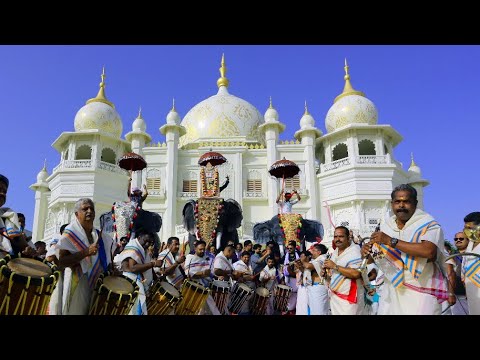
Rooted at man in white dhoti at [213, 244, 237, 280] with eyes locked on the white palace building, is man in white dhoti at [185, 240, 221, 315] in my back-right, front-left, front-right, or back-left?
back-left

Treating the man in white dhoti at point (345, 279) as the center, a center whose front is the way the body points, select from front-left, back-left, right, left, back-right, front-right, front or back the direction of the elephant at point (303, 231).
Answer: back-right

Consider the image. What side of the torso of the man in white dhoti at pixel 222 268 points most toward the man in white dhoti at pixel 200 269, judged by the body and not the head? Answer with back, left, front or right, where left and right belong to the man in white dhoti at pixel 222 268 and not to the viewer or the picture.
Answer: right

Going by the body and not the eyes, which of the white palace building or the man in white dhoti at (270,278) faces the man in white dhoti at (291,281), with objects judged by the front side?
the white palace building

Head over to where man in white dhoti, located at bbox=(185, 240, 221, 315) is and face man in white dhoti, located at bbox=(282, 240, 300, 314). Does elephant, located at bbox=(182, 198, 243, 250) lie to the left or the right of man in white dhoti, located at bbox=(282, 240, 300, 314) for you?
left

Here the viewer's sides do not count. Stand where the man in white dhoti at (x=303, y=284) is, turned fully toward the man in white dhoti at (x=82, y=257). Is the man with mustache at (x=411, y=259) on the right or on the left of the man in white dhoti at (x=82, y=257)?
left

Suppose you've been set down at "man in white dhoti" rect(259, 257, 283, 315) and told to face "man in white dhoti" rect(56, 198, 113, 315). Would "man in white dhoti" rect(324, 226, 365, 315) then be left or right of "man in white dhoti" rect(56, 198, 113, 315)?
left

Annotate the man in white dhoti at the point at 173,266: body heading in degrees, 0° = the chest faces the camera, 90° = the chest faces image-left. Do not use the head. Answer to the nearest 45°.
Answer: approximately 315°
